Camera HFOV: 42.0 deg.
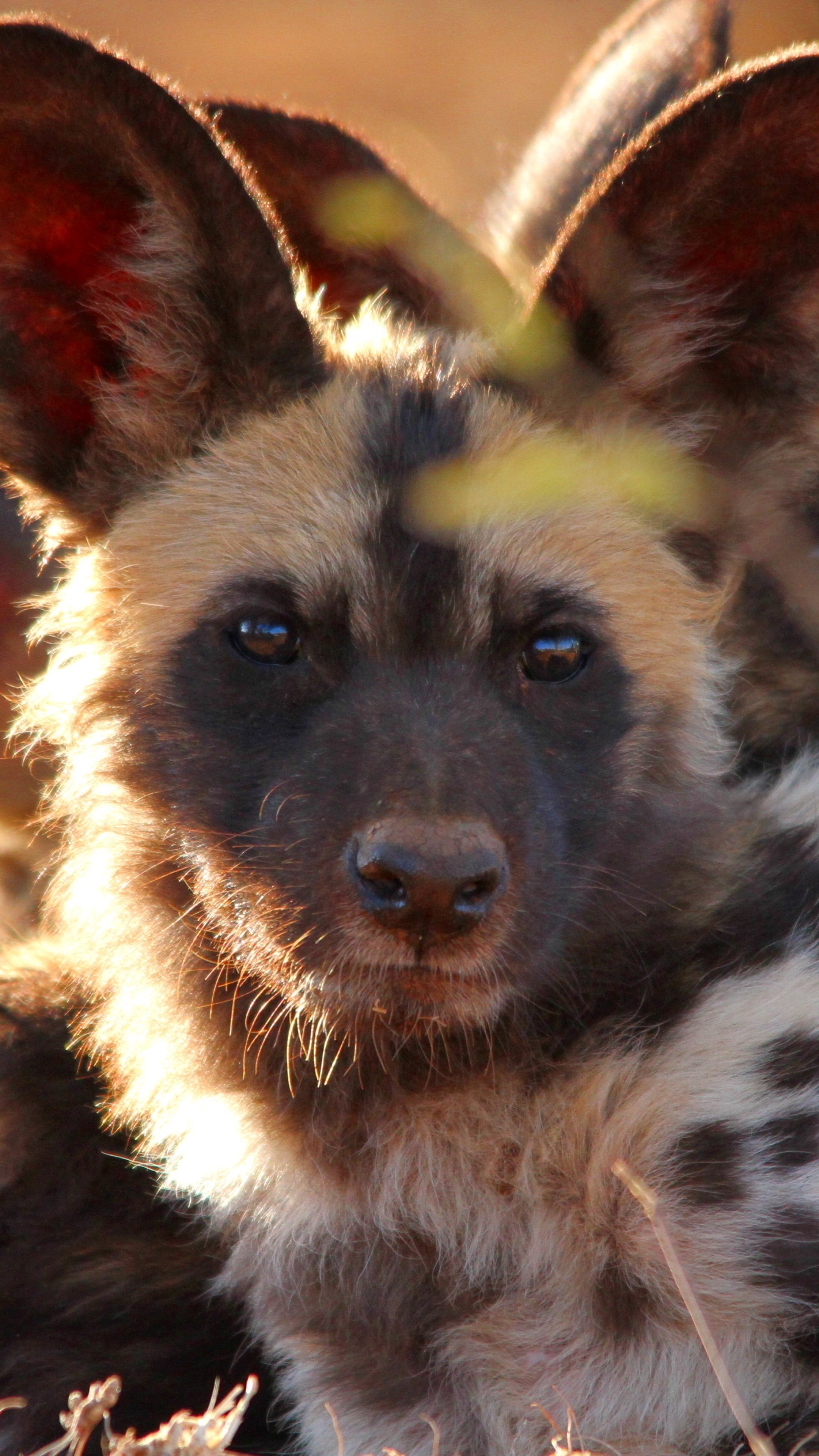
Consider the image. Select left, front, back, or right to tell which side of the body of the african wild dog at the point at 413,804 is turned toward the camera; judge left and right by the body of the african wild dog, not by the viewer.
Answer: front
